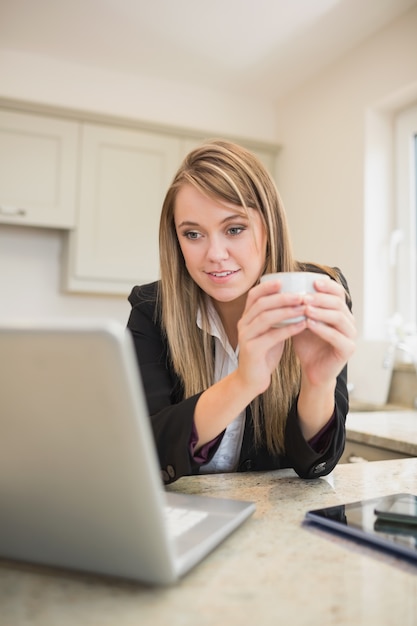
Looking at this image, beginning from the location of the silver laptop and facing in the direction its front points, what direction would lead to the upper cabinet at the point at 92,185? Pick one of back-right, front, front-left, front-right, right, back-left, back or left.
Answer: front-left

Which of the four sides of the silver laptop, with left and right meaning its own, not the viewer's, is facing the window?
front

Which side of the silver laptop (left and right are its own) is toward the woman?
front

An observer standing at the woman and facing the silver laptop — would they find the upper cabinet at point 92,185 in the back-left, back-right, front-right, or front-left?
back-right

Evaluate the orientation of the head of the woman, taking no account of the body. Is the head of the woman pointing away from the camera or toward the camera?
toward the camera

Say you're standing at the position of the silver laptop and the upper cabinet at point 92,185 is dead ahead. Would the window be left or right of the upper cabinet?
right

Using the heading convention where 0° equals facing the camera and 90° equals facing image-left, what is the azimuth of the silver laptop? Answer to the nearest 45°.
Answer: approximately 225°
